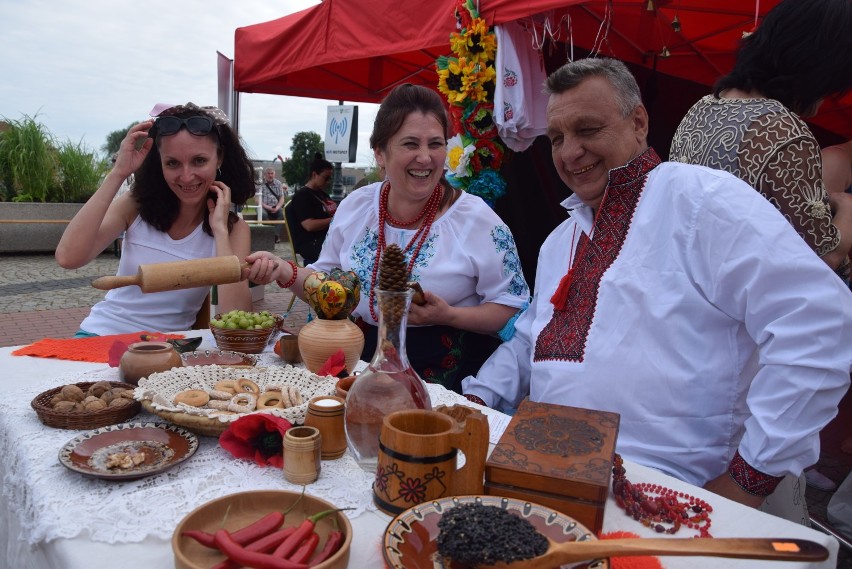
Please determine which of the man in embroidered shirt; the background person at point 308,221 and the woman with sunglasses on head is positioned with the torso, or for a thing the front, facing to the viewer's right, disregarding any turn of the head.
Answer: the background person

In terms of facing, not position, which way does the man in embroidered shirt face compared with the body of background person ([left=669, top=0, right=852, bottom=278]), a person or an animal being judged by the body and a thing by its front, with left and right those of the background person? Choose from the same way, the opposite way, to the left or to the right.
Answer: the opposite way

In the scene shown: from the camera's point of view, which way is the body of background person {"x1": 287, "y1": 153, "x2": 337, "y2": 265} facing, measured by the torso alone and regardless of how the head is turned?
to the viewer's right

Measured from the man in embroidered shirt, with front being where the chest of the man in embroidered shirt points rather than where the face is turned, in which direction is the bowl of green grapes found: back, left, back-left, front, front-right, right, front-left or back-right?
front-right

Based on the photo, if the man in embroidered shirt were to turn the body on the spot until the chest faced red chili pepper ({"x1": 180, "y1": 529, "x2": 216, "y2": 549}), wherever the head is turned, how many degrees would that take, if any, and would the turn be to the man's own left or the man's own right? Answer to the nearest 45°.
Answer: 0° — they already face it

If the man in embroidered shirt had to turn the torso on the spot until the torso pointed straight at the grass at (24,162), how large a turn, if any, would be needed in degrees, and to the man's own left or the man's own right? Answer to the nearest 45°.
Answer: approximately 90° to the man's own right

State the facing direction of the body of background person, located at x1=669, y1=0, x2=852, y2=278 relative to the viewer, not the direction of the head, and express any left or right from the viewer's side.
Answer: facing away from the viewer and to the right of the viewer

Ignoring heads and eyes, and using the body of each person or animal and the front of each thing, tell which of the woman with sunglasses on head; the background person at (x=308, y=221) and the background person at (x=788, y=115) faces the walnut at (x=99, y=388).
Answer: the woman with sunglasses on head

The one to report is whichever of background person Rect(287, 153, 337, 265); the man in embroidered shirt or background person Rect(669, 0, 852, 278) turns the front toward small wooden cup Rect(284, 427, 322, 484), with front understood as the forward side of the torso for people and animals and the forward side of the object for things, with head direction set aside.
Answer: the man in embroidered shirt

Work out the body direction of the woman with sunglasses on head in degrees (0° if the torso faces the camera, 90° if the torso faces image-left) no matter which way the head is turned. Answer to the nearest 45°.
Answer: approximately 0°

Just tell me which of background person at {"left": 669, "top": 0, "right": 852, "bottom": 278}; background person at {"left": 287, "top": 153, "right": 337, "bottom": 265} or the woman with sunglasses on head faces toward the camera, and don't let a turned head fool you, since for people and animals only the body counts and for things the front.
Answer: the woman with sunglasses on head
